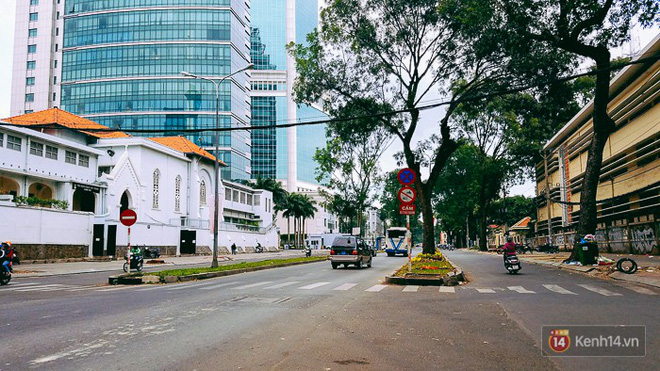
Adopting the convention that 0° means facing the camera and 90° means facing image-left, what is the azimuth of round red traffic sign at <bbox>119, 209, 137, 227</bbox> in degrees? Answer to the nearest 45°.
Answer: approximately 0°

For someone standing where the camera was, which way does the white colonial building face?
facing the viewer and to the right of the viewer

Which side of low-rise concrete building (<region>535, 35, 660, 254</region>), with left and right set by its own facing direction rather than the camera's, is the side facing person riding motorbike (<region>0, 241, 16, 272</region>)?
front

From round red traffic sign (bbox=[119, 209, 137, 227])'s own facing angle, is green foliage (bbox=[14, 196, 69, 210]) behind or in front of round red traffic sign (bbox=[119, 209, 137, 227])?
behind

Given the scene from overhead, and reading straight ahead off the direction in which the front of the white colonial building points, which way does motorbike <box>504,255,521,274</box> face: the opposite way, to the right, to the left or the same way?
to the left

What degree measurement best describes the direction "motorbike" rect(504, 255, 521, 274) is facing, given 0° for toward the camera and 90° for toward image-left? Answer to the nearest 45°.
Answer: approximately 180°

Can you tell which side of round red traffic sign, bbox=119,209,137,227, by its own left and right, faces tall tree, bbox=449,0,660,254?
left

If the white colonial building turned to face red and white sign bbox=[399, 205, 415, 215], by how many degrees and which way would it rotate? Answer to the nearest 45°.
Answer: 0° — it already faces it

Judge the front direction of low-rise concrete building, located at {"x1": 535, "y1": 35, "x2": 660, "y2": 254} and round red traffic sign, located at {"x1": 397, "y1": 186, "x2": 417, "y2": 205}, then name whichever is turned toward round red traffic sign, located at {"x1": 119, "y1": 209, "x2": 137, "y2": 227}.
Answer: the low-rise concrete building

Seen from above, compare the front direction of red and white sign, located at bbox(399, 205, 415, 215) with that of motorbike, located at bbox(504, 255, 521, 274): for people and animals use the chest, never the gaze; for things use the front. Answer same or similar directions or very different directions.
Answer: very different directions

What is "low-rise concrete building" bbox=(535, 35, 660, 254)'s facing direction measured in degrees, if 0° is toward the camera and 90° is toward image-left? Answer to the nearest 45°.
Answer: approximately 45°

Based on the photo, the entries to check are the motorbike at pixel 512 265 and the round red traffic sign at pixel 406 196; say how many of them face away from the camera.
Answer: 1

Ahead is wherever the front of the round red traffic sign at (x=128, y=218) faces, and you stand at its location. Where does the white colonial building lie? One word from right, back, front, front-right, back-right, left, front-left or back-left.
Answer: back

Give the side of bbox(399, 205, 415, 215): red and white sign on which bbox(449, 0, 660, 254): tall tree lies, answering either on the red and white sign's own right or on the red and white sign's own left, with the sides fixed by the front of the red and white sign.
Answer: on the red and white sign's own left

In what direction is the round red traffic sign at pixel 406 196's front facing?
toward the camera

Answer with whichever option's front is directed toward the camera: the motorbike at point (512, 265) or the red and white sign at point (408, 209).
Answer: the red and white sign
